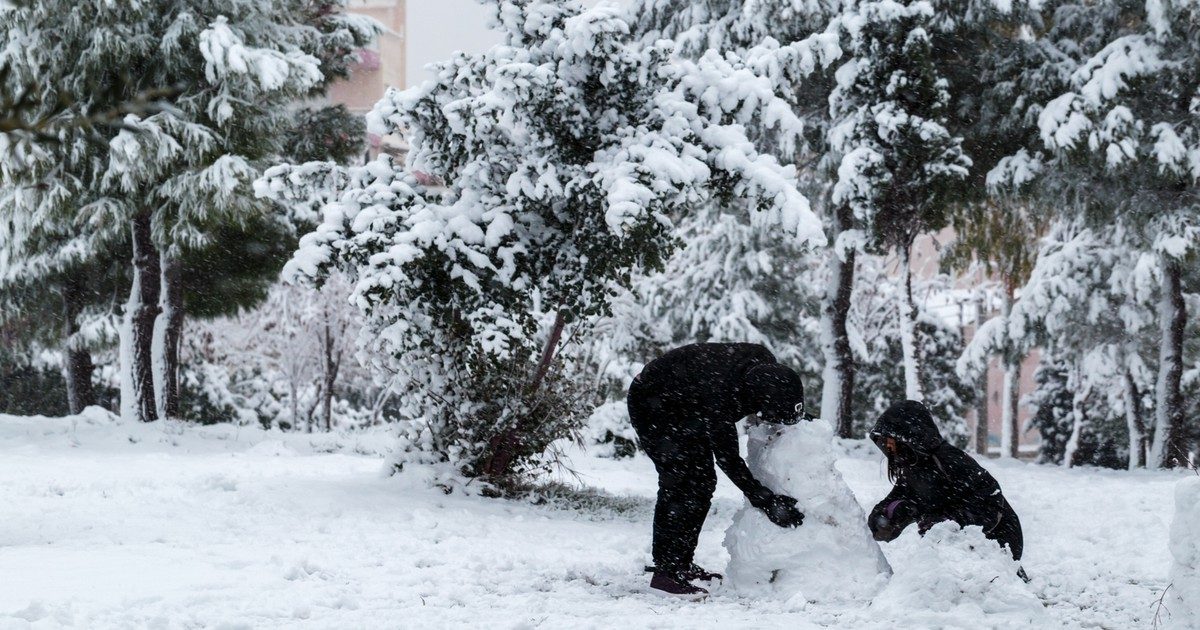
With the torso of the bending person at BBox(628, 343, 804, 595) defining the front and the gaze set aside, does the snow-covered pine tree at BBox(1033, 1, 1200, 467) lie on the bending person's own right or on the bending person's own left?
on the bending person's own left

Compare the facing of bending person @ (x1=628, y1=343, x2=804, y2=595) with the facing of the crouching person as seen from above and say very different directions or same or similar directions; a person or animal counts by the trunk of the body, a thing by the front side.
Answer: very different directions

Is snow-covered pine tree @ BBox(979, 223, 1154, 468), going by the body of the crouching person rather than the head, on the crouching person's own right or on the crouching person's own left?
on the crouching person's own right

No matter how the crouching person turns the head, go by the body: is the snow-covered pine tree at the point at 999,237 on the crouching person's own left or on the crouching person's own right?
on the crouching person's own right

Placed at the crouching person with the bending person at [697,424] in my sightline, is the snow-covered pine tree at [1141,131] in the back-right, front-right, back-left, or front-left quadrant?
back-right

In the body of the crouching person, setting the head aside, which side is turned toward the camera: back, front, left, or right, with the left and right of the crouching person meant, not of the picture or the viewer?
left

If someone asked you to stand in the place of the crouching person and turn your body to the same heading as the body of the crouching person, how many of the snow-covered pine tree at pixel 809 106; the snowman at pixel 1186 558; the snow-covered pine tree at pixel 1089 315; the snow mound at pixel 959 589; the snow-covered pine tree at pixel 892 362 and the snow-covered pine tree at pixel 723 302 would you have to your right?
4

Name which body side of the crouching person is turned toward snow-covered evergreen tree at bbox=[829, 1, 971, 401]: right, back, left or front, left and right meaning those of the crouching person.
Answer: right

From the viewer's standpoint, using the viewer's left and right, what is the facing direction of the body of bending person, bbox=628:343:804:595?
facing to the right of the viewer

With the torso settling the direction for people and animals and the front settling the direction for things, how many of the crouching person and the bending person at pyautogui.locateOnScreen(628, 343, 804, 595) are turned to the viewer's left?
1
